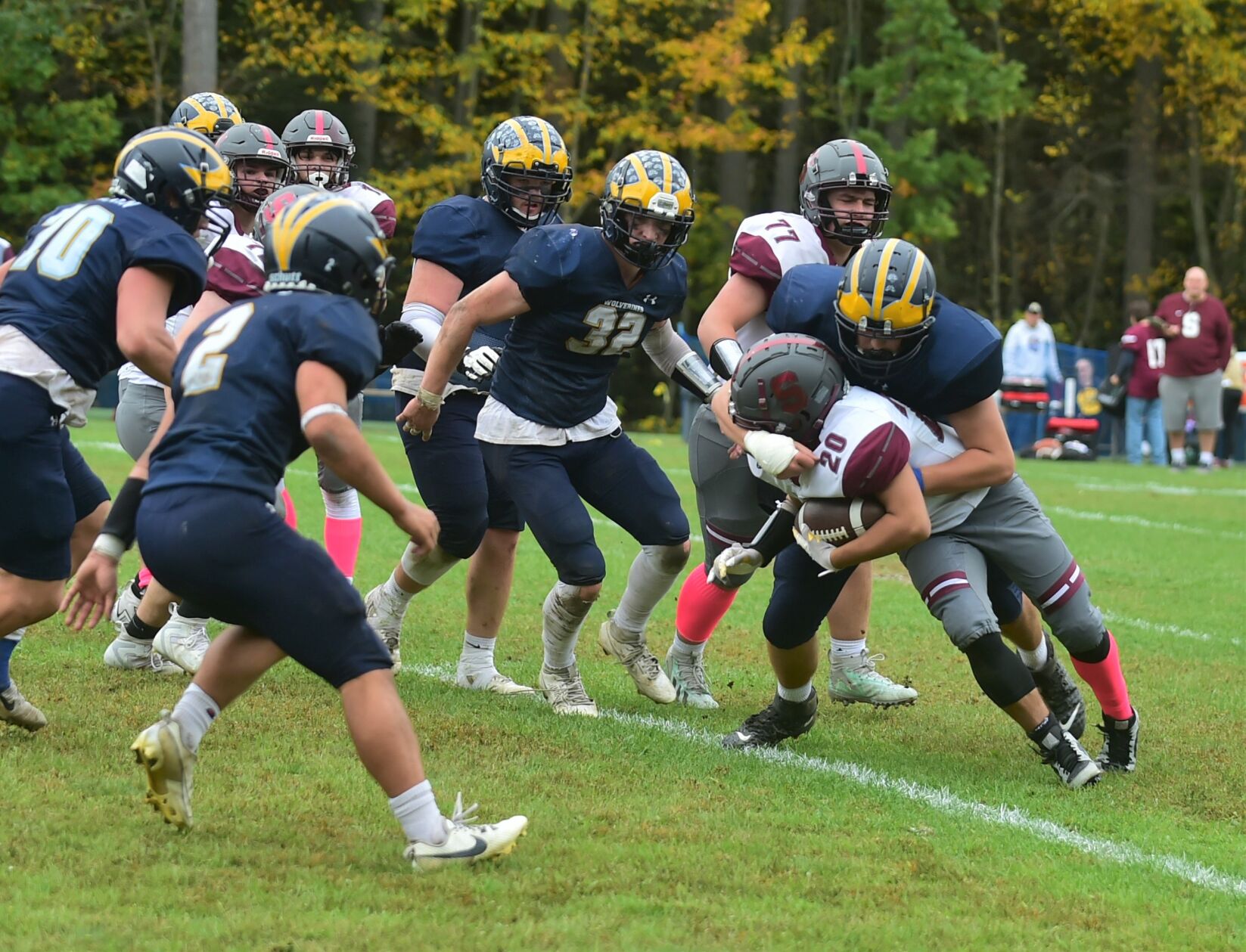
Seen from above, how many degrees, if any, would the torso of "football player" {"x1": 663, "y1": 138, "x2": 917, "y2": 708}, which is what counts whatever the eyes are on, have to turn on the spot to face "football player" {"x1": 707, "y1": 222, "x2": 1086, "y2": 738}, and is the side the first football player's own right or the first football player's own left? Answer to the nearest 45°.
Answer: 0° — they already face them

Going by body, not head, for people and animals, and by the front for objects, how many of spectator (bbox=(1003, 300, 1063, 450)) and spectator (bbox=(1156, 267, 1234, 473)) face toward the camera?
2

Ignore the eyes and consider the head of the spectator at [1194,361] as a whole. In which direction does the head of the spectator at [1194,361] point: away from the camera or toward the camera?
toward the camera

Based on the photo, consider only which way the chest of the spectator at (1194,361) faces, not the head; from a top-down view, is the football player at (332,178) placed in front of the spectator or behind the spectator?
in front

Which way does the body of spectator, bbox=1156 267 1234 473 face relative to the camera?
toward the camera

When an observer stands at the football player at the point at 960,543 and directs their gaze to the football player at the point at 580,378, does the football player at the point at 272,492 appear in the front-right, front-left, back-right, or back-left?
front-left

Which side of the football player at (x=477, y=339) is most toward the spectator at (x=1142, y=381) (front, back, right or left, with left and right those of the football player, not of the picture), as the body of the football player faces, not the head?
left

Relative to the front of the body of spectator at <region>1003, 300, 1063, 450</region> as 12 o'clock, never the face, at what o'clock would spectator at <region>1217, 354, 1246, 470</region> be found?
spectator at <region>1217, 354, 1246, 470</region> is roughly at 9 o'clock from spectator at <region>1003, 300, 1063, 450</region>.

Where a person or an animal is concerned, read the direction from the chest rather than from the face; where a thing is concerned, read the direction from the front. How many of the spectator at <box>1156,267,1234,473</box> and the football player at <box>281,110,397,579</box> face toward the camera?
2

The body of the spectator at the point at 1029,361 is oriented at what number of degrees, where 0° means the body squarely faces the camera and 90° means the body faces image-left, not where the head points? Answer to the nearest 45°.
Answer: approximately 0°

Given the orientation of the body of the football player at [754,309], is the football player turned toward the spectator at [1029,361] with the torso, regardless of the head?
no

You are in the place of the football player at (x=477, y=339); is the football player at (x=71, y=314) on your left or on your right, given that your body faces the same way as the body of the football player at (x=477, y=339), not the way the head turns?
on your right

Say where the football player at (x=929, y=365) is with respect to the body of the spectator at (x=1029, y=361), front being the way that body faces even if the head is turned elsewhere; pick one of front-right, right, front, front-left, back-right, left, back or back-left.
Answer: front
